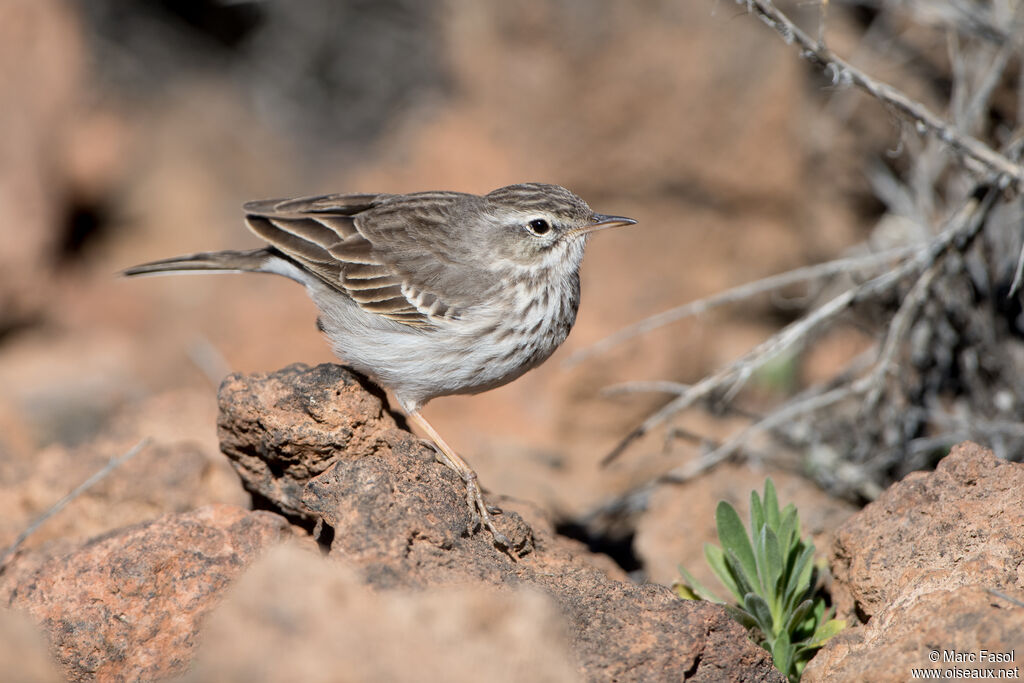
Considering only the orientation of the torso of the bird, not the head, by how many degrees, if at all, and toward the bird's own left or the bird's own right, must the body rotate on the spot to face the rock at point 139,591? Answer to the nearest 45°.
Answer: approximately 90° to the bird's own right

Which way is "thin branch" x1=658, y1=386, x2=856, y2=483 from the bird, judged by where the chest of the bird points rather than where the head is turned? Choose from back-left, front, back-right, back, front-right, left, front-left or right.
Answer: front

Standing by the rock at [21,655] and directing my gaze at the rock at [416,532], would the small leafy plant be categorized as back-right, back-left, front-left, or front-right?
front-right

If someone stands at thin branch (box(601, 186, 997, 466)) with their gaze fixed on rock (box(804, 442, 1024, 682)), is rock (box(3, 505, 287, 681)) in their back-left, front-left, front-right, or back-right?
front-right

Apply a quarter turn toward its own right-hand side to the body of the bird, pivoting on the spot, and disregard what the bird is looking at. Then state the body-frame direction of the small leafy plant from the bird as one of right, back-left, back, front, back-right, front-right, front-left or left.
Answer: front-left

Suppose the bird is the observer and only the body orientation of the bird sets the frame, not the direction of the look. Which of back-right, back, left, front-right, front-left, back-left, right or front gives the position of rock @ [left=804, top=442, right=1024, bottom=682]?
front-right

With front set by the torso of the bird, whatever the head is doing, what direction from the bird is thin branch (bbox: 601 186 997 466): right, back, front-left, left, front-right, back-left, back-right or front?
front

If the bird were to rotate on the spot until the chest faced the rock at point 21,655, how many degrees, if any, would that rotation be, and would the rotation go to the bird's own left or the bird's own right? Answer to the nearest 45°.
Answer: approximately 90° to the bird's own right

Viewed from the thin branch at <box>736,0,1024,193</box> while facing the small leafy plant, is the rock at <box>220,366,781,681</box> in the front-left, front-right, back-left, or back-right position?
front-right

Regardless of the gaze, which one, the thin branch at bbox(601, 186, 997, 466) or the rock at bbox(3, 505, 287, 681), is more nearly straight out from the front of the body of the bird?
the thin branch

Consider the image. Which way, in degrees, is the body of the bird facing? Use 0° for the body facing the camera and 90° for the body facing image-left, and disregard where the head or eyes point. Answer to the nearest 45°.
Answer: approximately 270°

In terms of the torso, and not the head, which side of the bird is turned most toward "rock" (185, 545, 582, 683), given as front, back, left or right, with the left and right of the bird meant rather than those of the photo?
right
